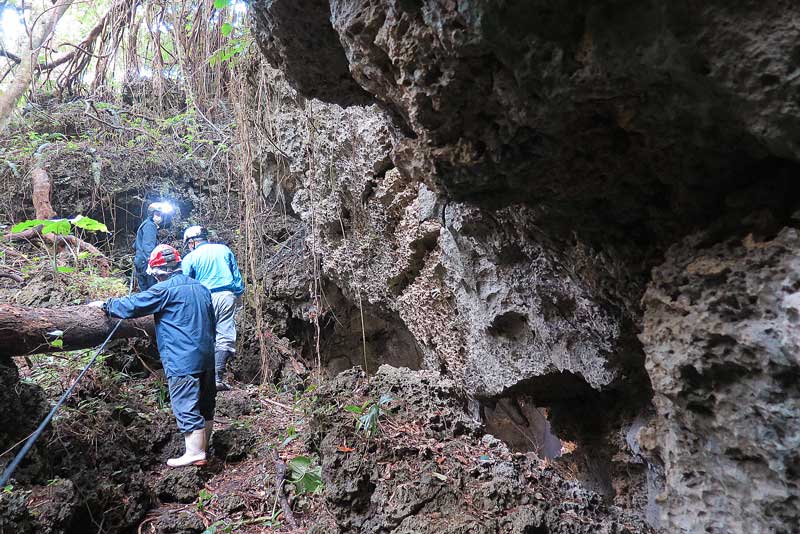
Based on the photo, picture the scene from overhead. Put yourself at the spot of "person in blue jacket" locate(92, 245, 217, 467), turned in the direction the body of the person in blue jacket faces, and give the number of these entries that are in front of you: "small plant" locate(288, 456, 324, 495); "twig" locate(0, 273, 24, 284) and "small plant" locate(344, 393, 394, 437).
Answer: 1

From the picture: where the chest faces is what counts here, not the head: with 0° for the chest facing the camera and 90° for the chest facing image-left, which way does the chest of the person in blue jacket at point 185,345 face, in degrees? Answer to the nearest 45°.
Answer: approximately 135°

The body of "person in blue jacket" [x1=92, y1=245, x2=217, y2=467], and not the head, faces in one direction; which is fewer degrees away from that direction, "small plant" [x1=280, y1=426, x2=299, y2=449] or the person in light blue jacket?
the person in light blue jacket

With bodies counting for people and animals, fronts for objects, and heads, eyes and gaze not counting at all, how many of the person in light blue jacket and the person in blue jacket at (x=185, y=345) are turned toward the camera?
0

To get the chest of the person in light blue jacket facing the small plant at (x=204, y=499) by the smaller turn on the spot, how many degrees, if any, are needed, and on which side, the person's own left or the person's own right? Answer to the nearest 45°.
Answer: approximately 135° to the person's own left

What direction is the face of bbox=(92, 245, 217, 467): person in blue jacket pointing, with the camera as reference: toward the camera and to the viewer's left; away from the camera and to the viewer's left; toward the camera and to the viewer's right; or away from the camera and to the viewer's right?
away from the camera and to the viewer's left

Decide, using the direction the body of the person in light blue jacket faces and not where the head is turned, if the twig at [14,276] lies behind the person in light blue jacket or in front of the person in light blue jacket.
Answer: in front

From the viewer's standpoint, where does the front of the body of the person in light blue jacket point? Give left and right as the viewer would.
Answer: facing away from the viewer and to the left of the viewer

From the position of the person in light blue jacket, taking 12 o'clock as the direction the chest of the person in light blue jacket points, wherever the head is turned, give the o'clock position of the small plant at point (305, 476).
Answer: The small plant is roughly at 7 o'clock from the person in light blue jacket.
